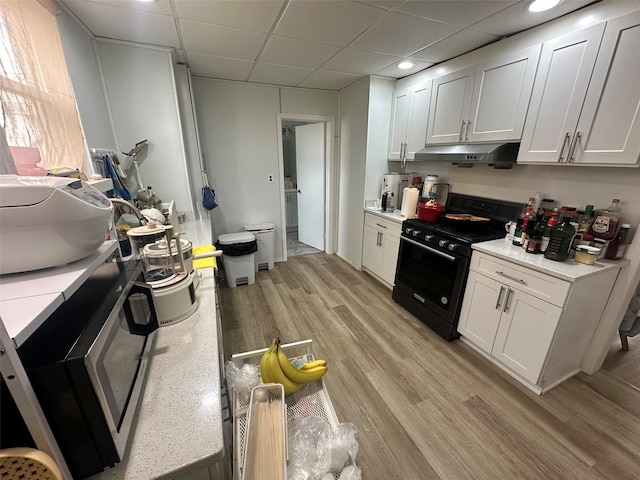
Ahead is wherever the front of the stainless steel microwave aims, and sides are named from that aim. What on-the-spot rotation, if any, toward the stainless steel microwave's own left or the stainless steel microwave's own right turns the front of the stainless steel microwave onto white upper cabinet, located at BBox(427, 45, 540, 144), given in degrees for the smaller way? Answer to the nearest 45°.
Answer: approximately 45° to the stainless steel microwave's own left

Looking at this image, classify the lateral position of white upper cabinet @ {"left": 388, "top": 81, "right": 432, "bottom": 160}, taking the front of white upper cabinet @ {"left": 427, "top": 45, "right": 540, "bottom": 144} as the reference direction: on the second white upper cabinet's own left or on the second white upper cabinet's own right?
on the second white upper cabinet's own right

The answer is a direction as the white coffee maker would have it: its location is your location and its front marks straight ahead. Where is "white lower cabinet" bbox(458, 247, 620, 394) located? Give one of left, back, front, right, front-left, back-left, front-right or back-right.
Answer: left

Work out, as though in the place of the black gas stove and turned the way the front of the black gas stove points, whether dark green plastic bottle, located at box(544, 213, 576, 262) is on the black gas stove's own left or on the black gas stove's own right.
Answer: on the black gas stove's own left

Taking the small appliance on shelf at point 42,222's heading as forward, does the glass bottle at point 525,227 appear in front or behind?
in front

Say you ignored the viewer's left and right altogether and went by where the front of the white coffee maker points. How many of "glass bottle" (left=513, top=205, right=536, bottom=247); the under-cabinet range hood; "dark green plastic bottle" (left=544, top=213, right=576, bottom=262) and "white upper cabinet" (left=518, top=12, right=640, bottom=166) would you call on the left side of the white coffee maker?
4

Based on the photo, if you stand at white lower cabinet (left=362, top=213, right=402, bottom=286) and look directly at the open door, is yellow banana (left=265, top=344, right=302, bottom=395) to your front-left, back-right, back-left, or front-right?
back-left

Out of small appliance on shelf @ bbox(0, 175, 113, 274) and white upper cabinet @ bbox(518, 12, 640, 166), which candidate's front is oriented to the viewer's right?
the small appliance on shelf

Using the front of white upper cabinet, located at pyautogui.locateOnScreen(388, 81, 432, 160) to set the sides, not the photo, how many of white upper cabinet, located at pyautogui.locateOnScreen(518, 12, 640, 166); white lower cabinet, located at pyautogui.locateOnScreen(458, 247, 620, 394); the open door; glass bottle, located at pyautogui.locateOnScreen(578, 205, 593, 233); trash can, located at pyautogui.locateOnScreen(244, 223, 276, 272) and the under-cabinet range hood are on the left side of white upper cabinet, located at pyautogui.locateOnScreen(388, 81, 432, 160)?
4

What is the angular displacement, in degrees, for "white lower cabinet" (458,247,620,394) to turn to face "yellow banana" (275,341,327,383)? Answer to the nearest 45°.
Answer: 0° — it already faces it

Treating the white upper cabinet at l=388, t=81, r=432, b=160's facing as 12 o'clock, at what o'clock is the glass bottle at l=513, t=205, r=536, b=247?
The glass bottle is roughly at 9 o'clock from the white upper cabinet.
